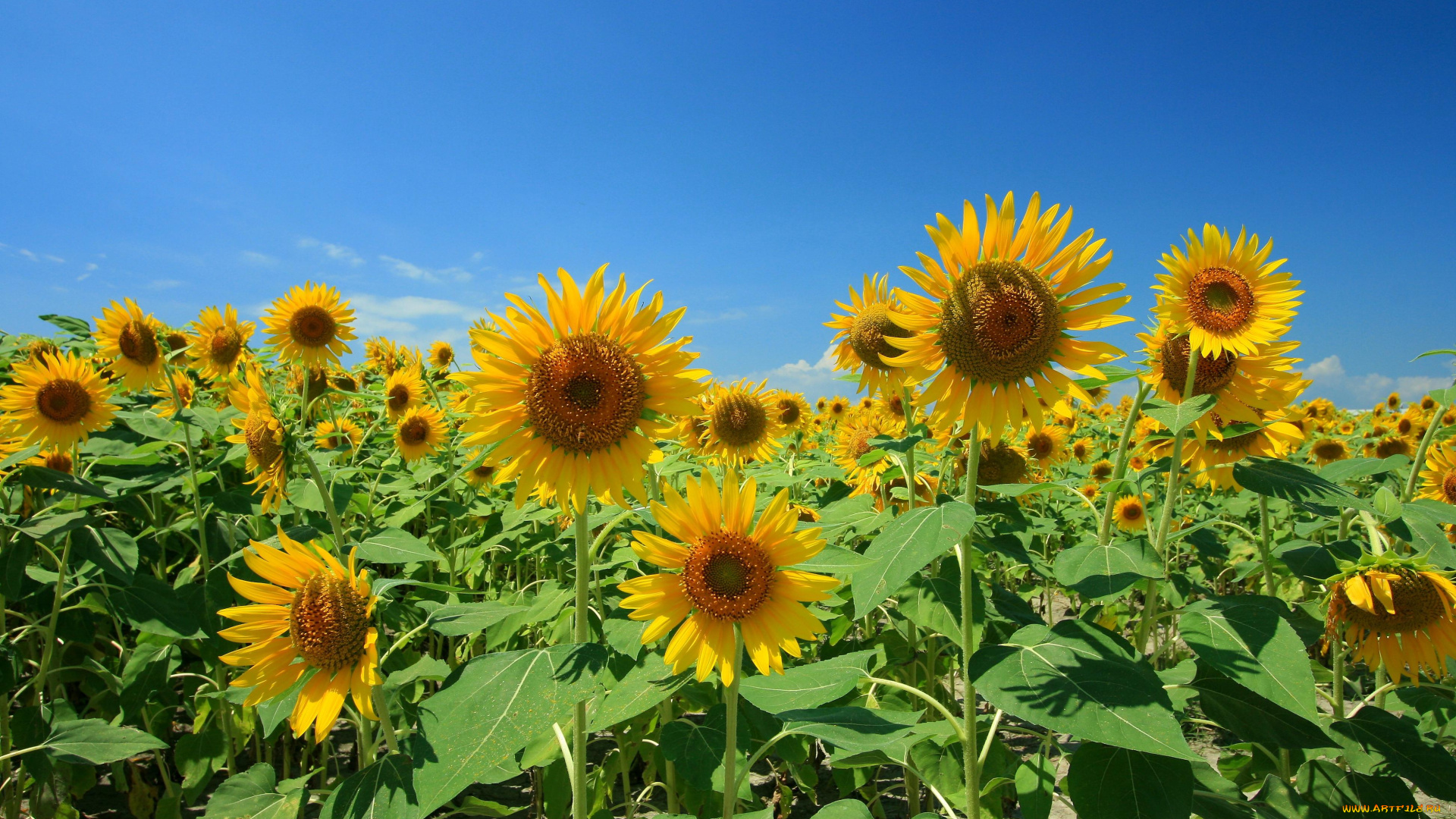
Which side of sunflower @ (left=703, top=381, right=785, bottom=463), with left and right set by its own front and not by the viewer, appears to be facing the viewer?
front

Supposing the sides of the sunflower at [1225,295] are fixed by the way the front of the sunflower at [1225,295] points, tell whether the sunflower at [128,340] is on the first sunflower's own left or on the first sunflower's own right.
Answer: on the first sunflower's own right

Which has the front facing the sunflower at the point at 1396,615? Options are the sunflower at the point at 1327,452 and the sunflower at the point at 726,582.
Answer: the sunflower at the point at 1327,452

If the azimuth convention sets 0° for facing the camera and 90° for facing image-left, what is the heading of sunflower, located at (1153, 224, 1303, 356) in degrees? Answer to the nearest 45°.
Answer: approximately 0°

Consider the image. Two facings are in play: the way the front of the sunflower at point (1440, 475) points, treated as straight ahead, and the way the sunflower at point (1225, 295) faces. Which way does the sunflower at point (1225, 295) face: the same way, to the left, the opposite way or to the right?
the same way

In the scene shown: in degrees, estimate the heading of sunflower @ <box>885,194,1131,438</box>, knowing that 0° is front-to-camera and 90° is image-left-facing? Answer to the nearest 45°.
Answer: approximately 0°

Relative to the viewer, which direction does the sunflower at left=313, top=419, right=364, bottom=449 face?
toward the camera

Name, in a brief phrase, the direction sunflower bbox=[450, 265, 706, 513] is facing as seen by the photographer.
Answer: facing the viewer

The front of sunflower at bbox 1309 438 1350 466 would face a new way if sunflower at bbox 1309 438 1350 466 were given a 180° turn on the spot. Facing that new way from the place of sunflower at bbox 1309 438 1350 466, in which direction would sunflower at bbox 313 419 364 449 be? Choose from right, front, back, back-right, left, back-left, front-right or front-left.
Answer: back-left

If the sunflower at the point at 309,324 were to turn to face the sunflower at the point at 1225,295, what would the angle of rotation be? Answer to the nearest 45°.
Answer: approximately 45° to its left

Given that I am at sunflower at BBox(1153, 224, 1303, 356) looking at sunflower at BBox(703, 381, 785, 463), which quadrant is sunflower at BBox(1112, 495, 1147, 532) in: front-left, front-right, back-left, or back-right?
front-right

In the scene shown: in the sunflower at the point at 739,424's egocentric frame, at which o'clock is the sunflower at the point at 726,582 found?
the sunflower at the point at 726,582 is roughly at 12 o'clock from the sunflower at the point at 739,424.

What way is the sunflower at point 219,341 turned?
toward the camera

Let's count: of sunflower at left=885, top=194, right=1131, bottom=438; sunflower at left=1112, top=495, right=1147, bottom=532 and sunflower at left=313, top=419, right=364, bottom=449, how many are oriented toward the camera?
3

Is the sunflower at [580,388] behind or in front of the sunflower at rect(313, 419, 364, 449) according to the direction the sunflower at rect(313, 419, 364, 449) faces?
in front

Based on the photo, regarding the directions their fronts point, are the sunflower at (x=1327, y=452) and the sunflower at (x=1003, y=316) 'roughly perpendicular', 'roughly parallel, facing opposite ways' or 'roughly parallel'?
roughly parallel
